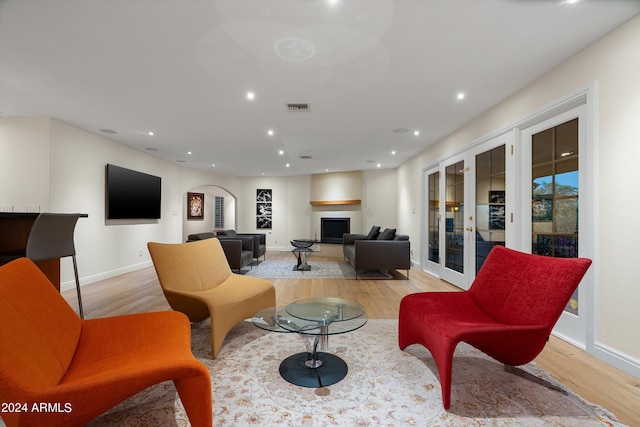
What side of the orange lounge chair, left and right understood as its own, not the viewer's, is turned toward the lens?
right

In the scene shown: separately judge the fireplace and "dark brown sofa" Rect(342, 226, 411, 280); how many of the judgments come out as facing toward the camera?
1

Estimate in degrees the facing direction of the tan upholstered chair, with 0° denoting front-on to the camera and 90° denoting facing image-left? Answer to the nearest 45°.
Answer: approximately 315°

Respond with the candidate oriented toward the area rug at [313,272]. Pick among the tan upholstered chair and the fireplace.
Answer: the fireplace

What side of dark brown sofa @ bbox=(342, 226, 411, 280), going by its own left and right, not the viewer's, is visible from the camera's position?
left

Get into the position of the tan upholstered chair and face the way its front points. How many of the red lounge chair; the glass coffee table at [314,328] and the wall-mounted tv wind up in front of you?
2

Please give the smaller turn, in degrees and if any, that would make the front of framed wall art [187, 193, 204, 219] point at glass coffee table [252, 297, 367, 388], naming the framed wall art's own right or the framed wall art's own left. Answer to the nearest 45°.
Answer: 0° — it already faces it

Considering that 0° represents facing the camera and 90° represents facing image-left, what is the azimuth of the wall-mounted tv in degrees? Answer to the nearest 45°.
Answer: approximately 315°

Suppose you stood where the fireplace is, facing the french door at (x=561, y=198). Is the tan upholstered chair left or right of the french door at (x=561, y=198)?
right

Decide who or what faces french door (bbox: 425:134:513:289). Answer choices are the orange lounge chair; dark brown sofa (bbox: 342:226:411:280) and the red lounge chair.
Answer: the orange lounge chair

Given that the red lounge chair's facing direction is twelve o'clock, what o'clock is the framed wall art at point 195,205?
The framed wall art is roughly at 2 o'clock from the red lounge chair.

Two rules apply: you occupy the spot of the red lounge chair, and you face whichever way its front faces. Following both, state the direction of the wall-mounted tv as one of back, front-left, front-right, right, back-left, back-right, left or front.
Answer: front-right
